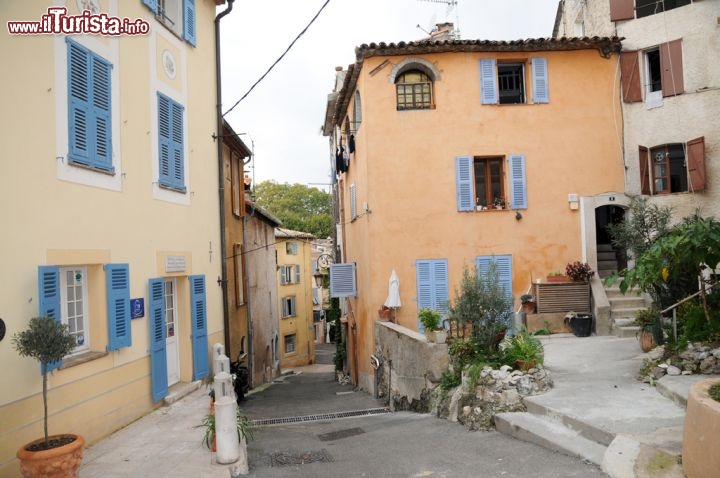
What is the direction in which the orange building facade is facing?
toward the camera

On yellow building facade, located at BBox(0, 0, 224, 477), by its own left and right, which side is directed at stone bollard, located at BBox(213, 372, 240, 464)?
front

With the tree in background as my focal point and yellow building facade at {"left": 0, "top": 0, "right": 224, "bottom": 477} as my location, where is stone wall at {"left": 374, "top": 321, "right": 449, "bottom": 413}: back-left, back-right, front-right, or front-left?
front-right

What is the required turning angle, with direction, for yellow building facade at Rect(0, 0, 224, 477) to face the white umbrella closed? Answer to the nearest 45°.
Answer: approximately 90° to its left

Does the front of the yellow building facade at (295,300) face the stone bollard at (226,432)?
yes

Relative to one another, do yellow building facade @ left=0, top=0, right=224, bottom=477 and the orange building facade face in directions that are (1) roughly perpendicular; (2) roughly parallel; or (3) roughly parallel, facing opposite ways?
roughly perpendicular

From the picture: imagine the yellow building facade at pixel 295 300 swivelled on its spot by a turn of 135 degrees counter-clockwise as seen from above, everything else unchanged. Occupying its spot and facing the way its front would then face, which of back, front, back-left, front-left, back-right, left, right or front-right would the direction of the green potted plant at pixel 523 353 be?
back-right

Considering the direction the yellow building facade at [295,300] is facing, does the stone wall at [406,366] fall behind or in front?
in front

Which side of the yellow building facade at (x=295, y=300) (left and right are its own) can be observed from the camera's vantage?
front

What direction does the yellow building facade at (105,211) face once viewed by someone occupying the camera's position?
facing the viewer and to the right of the viewer

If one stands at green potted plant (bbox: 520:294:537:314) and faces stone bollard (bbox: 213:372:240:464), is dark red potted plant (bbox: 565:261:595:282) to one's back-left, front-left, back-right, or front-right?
back-left

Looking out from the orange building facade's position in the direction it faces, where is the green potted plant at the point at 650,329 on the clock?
The green potted plant is roughly at 11 o'clock from the orange building facade.
